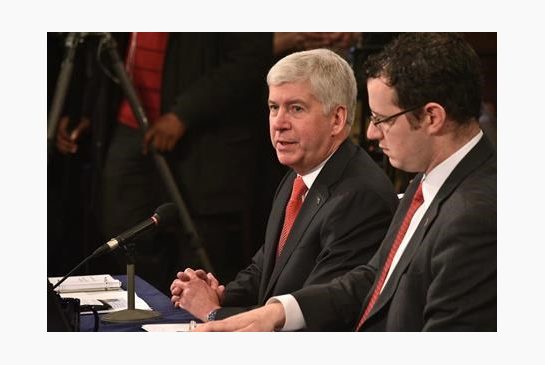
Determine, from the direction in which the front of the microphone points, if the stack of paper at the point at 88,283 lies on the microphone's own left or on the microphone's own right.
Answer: on the microphone's own left

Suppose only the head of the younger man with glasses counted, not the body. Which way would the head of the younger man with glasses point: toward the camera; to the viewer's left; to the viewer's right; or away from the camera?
to the viewer's left

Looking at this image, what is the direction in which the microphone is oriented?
to the viewer's right
